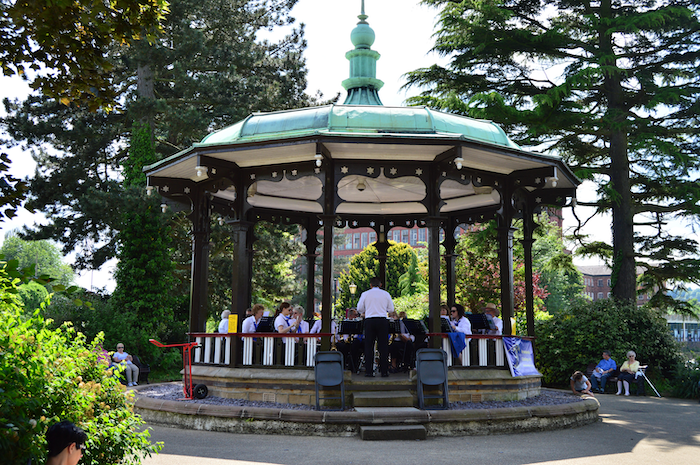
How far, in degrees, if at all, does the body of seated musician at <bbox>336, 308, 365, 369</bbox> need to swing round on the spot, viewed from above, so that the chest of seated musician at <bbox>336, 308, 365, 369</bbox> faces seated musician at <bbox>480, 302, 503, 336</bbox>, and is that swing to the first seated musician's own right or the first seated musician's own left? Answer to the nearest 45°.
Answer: approximately 90° to the first seated musician's own left

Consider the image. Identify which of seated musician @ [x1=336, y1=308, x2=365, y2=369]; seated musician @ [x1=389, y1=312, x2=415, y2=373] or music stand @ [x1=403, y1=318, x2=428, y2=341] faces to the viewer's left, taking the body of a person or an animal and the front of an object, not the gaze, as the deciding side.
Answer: seated musician @ [x1=389, y1=312, x2=415, y2=373]

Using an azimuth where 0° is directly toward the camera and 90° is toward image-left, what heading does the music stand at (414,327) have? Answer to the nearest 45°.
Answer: approximately 225°

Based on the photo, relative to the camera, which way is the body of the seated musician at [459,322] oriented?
to the viewer's left

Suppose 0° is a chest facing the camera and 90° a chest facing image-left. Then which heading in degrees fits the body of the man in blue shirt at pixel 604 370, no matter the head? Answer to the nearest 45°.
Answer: approximately 45°

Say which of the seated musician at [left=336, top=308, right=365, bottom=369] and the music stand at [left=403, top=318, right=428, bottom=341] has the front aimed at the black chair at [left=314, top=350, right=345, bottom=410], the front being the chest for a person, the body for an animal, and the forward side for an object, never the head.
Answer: the seated musician

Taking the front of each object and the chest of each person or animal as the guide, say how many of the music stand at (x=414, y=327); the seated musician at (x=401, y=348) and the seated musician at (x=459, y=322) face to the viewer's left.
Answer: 2
